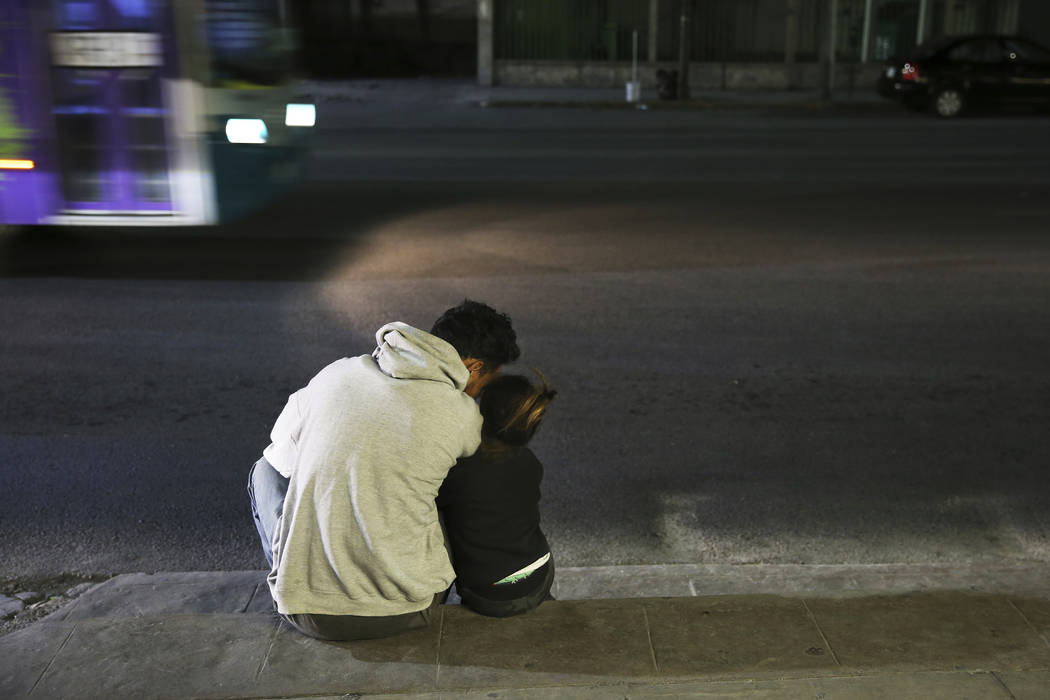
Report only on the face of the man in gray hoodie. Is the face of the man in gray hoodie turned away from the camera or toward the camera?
away from the camera

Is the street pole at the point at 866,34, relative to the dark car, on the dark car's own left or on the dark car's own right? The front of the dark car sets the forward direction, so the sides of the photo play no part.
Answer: on the dark car's own left

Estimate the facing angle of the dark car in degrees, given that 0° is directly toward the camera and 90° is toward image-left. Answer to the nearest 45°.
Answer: approximately 225°

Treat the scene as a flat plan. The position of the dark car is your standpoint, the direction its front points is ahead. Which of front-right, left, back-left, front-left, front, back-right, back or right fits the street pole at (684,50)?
back-left

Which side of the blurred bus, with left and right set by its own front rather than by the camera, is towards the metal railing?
left

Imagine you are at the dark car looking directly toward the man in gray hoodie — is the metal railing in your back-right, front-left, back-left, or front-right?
back-right

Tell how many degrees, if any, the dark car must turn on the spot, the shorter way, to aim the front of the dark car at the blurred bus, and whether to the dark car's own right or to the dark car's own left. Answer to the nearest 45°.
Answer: approximately 135° to the dark car's own right

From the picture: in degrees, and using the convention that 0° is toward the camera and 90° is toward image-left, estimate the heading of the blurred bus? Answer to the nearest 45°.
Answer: approximately 315°
